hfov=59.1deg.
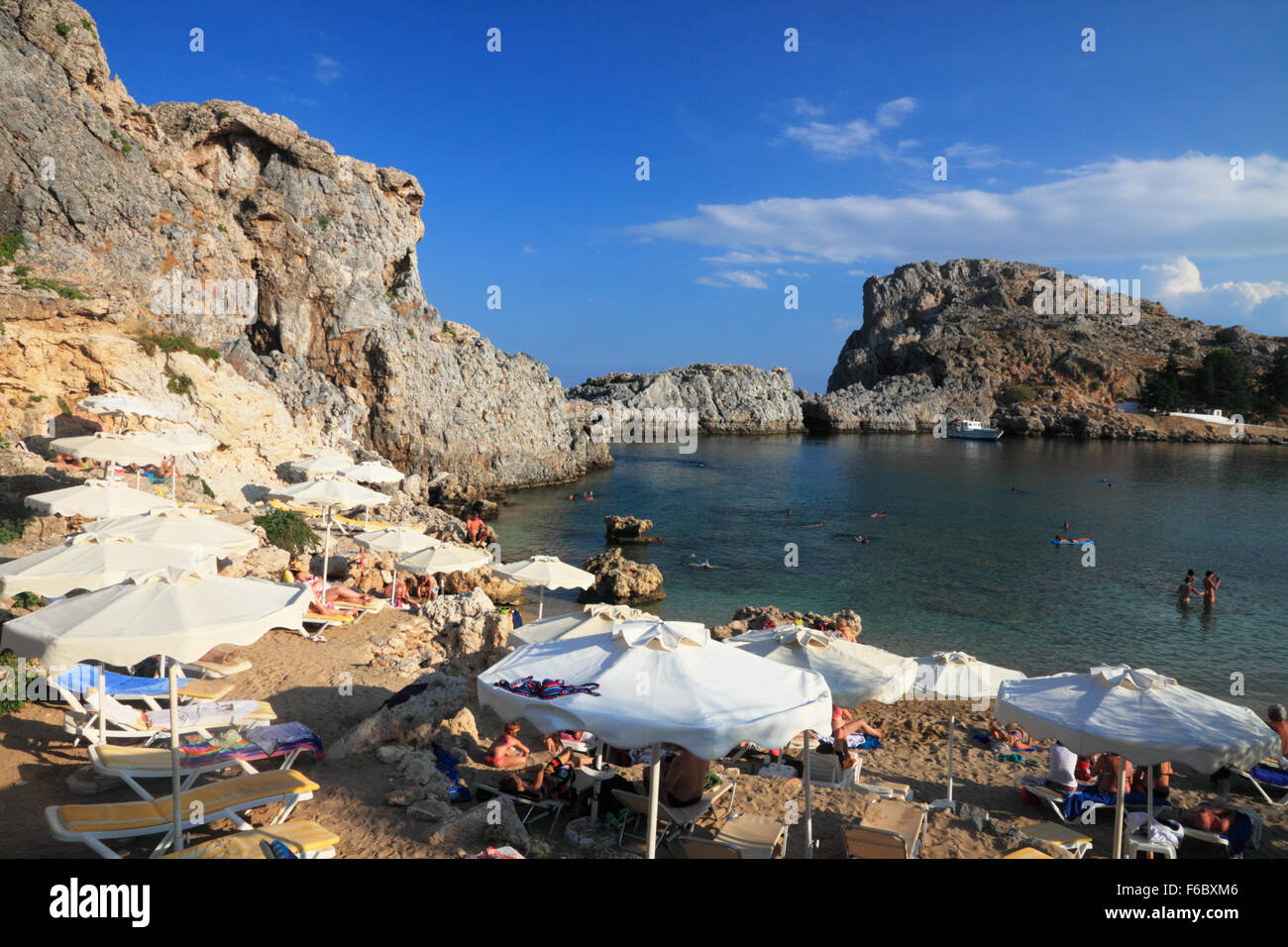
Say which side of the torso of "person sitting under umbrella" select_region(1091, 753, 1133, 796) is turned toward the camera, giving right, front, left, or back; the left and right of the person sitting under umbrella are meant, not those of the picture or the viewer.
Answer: back

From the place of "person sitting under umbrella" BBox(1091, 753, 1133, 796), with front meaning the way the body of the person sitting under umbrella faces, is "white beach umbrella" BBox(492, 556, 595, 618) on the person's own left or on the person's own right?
on the person's own left

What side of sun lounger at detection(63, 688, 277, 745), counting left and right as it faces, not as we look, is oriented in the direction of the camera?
right

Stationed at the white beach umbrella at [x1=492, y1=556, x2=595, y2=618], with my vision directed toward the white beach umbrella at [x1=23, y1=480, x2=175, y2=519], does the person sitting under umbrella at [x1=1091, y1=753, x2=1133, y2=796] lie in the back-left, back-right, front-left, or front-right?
back-left

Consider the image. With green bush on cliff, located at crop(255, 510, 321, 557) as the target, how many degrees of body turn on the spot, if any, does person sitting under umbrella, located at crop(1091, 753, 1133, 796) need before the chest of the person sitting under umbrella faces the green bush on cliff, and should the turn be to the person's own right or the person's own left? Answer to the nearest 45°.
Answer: approximately 90° to the person's own left
